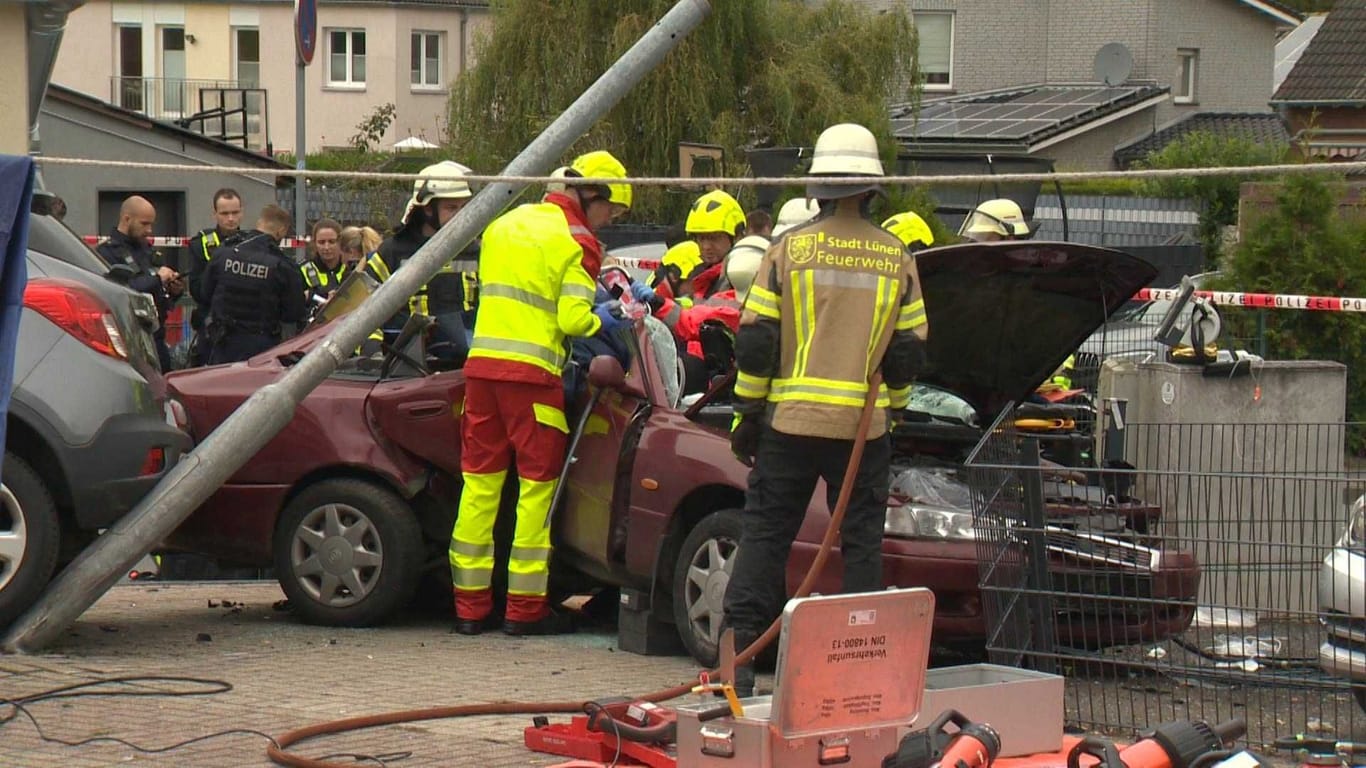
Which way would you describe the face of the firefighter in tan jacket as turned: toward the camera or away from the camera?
away from the camera

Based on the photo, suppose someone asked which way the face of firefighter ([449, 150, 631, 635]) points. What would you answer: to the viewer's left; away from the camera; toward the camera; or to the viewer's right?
to the viewer's right

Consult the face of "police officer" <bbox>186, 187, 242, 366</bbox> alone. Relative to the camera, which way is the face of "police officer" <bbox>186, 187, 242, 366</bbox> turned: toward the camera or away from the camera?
toward the camera

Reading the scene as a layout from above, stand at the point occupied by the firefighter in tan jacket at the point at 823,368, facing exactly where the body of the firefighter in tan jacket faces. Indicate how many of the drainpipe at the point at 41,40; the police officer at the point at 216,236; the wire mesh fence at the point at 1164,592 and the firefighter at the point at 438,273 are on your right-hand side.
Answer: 1

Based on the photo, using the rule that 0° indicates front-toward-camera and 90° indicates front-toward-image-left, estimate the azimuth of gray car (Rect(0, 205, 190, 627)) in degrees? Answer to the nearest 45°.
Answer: approximately 135°

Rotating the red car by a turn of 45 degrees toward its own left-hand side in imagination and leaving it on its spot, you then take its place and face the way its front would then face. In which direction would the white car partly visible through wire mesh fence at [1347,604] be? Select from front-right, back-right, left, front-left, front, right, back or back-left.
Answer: front-right

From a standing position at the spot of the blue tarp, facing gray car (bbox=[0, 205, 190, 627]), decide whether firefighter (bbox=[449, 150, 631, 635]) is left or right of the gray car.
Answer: right

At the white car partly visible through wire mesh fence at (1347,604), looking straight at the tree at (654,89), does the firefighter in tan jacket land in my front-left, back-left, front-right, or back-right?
front-left

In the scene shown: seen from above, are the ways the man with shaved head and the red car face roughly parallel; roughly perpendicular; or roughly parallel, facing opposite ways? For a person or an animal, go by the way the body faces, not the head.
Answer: roughly parallel

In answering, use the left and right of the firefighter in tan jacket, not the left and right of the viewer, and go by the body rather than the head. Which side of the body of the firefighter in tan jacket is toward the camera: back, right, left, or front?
back
